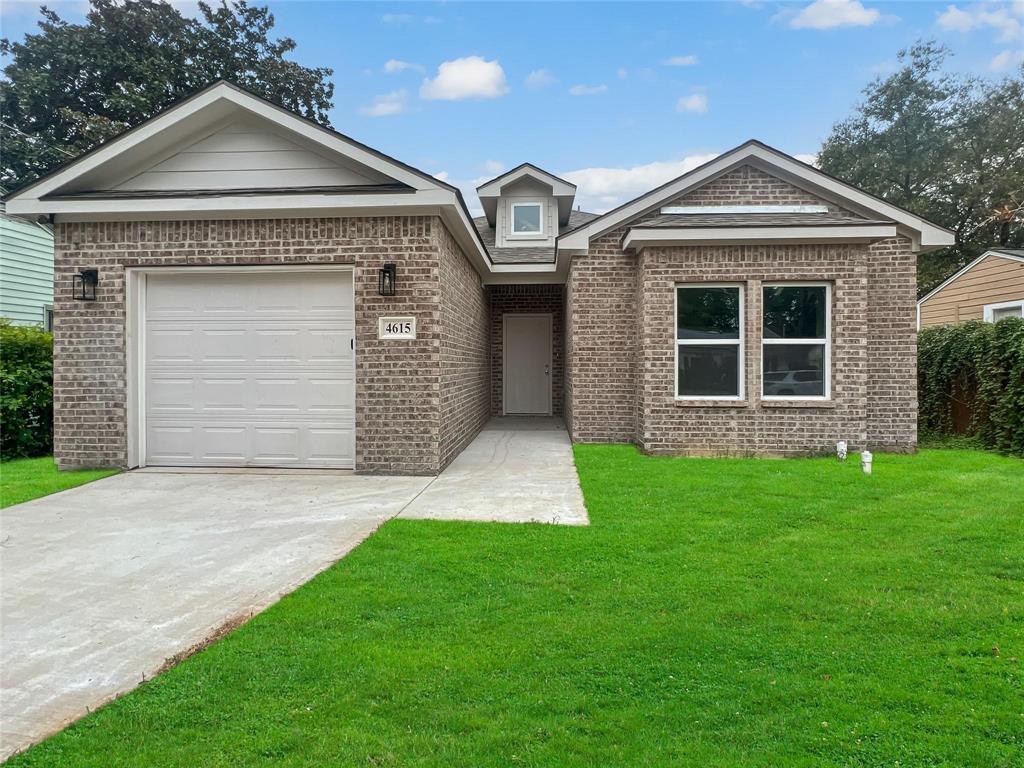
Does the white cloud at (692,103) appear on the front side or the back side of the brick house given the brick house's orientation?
on the back side

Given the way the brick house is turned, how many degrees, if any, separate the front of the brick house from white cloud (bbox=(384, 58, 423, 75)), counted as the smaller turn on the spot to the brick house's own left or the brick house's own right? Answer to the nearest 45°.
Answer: approximately 180°

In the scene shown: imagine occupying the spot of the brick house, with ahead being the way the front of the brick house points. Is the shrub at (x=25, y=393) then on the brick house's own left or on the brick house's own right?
on the brick house's own right

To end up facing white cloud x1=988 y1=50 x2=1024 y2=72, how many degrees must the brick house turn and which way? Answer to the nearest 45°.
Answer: approximately 135° to its left

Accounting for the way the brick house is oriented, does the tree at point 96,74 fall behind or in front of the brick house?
behind

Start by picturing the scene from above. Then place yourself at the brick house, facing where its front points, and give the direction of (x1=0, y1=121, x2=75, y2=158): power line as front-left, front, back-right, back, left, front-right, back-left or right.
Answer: back-right

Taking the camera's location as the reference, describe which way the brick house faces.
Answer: facing the viewer

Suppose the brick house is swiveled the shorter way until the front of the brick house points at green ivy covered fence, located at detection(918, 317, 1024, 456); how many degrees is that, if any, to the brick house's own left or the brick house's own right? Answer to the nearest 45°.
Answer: approximately 90° to the brick house's own left

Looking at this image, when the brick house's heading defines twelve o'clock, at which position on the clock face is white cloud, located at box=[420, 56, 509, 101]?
The white cloud is roughly at 6 o'clock from the brick house.

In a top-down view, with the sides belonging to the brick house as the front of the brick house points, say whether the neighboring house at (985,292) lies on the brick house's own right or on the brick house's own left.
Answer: on the brick house's own left

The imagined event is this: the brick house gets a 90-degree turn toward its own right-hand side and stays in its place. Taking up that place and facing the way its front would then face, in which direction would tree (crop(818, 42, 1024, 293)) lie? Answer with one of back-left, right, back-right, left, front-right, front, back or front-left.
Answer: back-right

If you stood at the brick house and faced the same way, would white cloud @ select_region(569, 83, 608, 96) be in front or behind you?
behind
